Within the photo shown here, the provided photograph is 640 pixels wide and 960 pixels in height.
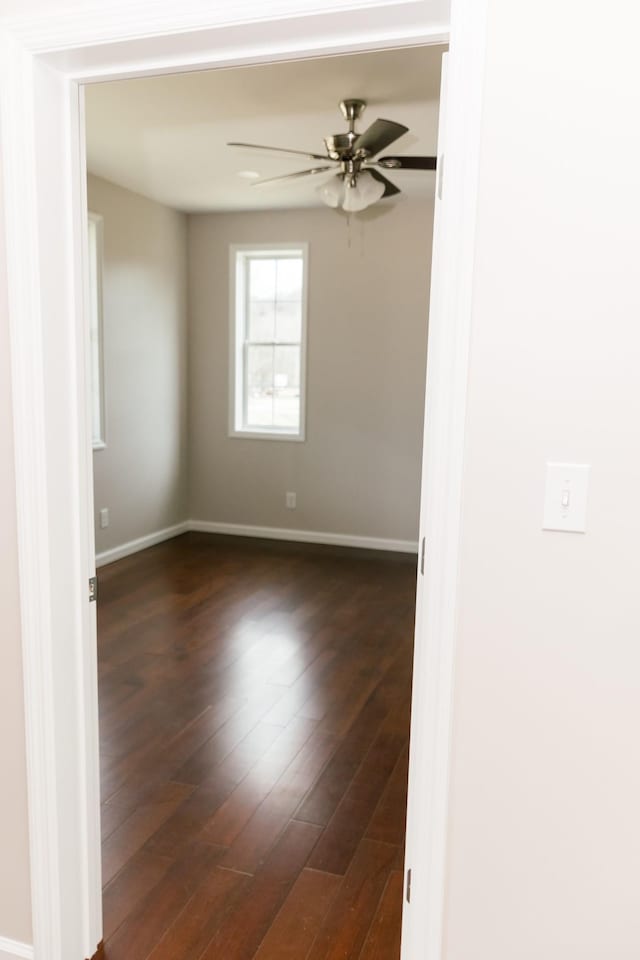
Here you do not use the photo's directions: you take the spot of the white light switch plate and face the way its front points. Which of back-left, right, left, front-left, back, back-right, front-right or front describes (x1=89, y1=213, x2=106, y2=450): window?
back-right

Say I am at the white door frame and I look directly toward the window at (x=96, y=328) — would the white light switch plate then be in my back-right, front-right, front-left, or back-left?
back-right

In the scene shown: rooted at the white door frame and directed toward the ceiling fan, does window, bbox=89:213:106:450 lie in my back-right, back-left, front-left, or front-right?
front-left

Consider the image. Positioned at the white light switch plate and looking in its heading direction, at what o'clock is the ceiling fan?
The ceiling fan is roughly at 5 o'clock from the white light switch plate.

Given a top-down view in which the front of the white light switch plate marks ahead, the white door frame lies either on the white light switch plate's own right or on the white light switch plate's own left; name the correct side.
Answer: on the white light switch plate's own right

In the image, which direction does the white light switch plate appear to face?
toward the camera
